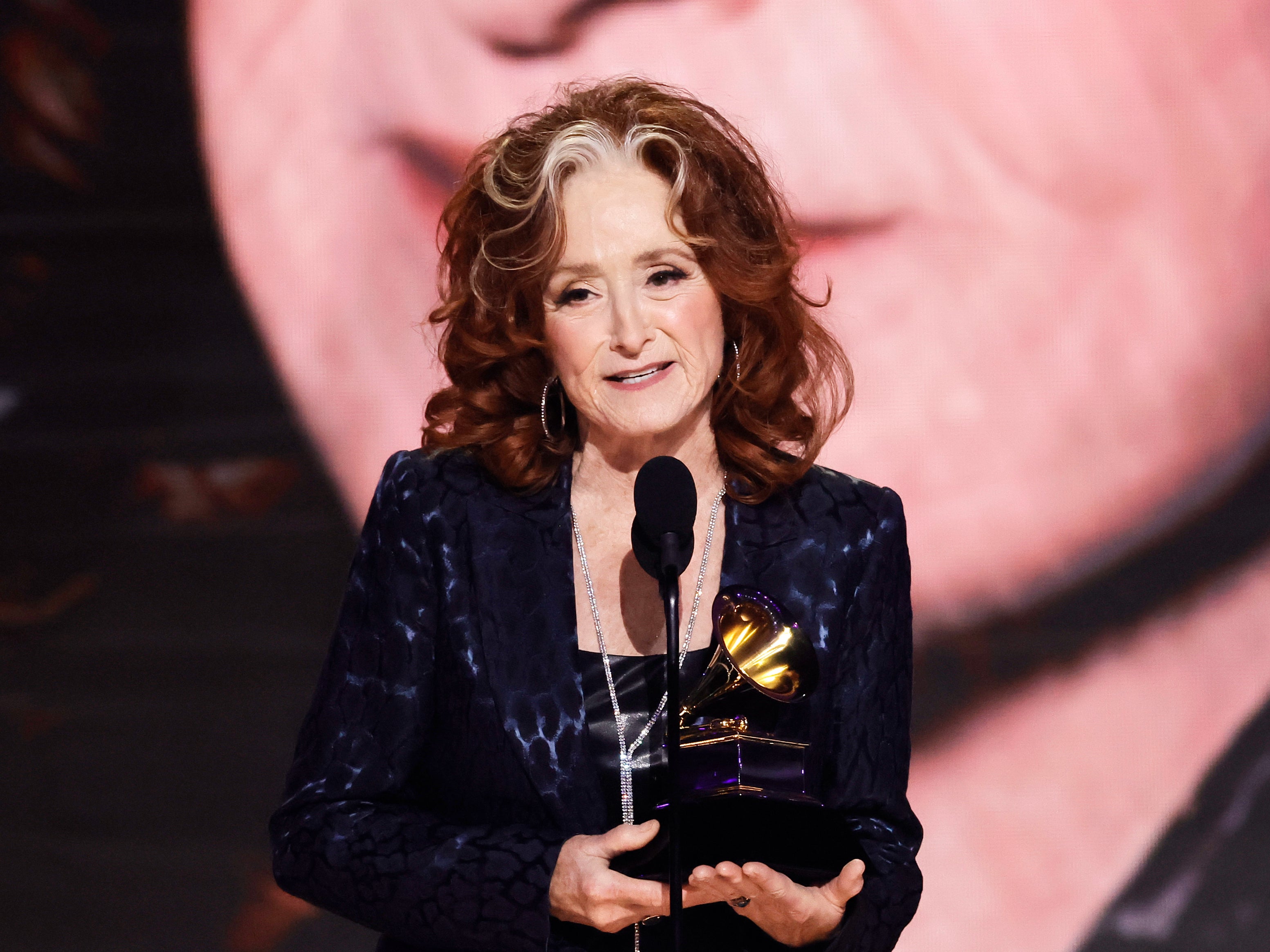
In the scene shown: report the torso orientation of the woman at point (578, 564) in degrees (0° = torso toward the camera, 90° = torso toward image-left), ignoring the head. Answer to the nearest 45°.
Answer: approximately 0°
